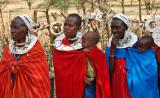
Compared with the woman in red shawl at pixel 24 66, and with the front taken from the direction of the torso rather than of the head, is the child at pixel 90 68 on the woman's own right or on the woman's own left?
on the woman's own left

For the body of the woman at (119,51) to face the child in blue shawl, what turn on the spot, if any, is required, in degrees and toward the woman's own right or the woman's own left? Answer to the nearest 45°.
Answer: approximately 135° to the woman's own left

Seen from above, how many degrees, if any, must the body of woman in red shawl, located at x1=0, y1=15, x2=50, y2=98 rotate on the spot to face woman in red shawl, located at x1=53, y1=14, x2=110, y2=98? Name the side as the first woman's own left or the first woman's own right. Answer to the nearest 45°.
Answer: approximately 135° to the first woman's own left

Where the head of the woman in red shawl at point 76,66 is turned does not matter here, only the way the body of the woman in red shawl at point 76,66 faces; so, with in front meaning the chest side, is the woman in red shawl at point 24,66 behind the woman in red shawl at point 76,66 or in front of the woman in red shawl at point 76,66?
in front

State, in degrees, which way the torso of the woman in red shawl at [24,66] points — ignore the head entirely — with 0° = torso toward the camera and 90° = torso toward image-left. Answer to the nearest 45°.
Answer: approximately 45°

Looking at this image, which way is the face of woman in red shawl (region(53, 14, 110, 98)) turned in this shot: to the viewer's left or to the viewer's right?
to the viewer's left

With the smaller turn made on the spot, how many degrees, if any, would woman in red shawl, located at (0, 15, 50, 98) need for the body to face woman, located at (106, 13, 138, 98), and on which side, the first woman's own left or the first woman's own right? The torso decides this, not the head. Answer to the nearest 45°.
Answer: approximately 135° to the first woman's own left

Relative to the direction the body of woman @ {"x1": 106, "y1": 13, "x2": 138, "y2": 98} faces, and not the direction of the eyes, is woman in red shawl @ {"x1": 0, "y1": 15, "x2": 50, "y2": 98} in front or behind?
in front

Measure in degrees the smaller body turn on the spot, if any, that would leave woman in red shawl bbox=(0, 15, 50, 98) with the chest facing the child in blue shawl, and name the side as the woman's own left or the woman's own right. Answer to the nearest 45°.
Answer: approximately 135° to the woman's own left

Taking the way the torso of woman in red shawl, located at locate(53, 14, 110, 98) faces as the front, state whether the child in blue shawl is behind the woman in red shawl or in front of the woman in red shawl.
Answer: behind

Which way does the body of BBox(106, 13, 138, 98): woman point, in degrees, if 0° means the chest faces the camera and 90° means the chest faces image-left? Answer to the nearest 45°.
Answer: approximately 45°

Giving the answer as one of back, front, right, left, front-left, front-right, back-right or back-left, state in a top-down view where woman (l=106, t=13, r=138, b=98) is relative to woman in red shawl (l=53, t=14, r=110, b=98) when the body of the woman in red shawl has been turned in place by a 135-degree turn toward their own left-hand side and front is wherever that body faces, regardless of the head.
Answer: front

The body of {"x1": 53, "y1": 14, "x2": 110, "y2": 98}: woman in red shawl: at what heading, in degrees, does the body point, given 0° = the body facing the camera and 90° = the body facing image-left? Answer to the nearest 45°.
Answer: approximately 45°
